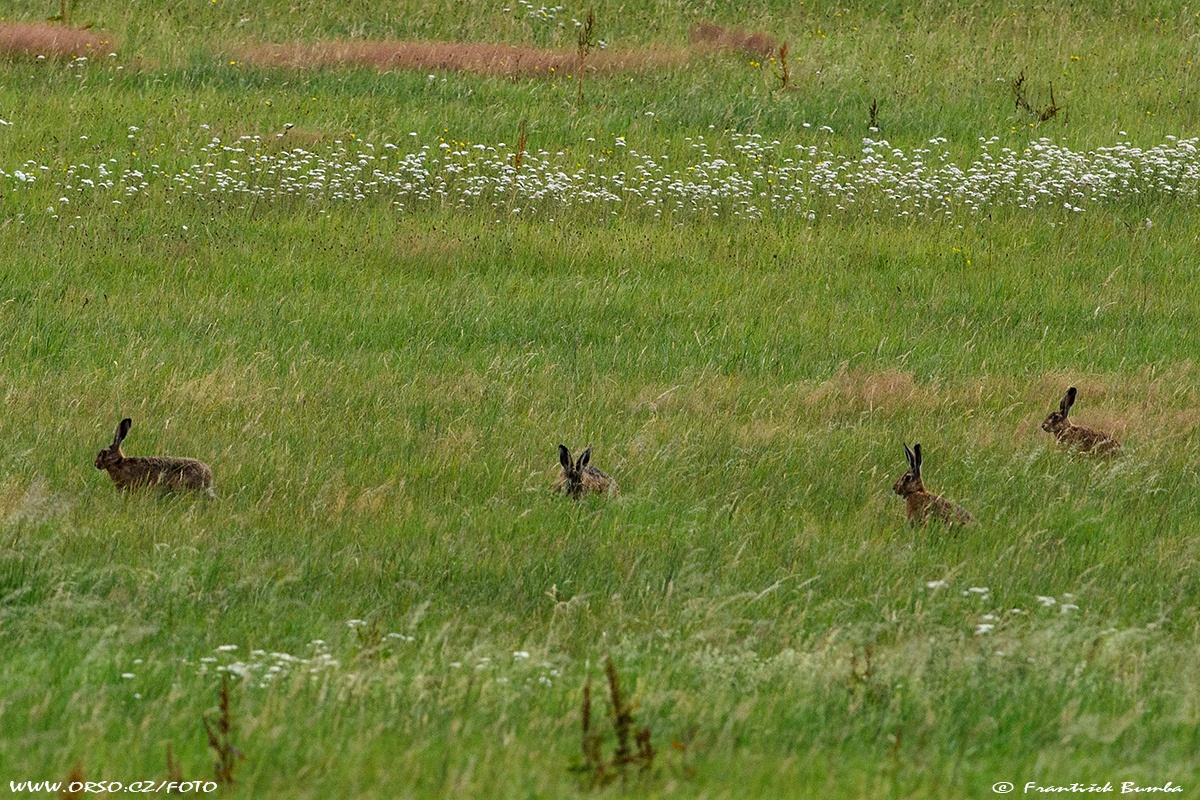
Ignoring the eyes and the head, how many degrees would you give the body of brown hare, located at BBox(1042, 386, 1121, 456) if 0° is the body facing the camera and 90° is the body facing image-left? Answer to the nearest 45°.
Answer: approximately 90°

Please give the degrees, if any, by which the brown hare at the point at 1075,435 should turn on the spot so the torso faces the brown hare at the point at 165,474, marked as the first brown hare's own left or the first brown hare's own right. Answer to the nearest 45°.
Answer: approximately 45° to the first brown hare's own left

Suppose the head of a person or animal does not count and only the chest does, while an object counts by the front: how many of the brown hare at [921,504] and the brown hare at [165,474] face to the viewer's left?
2

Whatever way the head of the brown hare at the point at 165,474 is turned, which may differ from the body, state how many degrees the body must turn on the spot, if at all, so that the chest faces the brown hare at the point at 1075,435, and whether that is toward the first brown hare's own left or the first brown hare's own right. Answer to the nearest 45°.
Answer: approximately 180°

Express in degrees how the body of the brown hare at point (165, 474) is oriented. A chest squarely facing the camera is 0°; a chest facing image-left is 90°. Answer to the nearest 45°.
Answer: approximately 90°

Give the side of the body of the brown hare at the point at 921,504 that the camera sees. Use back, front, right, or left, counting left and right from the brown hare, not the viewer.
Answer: left

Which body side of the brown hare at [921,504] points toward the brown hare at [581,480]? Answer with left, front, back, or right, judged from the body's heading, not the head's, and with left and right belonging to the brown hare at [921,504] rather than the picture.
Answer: front

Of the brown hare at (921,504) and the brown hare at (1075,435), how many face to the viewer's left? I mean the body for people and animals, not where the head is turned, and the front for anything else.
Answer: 2

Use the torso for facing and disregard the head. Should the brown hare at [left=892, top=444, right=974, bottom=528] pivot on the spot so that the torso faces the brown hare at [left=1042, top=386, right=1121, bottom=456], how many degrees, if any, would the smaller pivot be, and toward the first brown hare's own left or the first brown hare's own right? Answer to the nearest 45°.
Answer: approximately 135° to the first brown hare's own right

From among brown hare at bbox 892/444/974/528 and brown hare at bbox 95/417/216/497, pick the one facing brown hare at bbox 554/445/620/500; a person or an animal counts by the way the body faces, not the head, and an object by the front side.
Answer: brown hare at bbox 892/444/974/528
